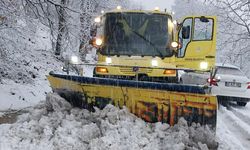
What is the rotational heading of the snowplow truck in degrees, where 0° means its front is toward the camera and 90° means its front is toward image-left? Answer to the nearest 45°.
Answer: approximately 0°
